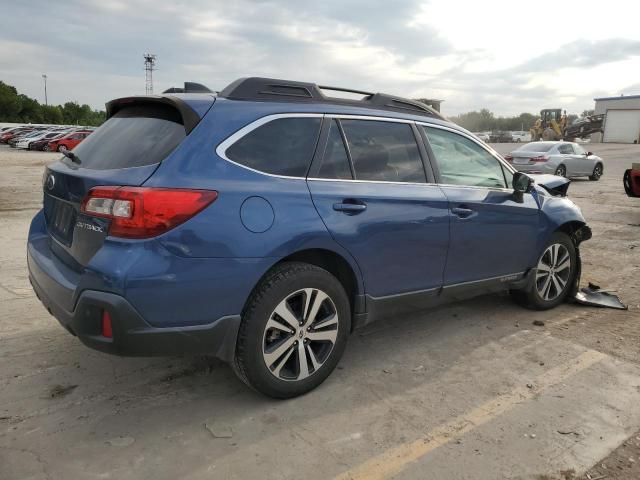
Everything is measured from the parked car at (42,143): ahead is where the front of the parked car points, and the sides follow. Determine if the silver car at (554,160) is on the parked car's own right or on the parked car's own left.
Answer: on the parked car's own left

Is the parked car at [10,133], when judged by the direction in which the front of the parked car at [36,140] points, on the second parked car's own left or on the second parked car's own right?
on the second parked car's own right

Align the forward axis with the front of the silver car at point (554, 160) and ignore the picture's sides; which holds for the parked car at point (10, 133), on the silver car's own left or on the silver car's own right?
on the silver car's own left

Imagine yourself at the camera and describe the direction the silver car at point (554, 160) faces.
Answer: facing away from the viewer and to the right of the viewer

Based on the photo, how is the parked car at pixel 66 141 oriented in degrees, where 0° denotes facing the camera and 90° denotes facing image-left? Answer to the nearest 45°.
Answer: approximately 45°

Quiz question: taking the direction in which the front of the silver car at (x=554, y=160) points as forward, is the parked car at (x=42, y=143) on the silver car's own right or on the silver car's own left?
on the silver car's own left

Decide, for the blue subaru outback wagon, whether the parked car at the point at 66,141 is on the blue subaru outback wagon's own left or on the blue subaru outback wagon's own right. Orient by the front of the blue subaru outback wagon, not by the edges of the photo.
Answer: on the blue subaru outback wagon's own left

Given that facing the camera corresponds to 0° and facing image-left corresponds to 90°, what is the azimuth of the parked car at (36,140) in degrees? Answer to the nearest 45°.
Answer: approximately 45°

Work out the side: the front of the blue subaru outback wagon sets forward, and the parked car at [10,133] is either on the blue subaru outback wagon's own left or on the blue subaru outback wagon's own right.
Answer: on the blue subaru outback wagon's own left
